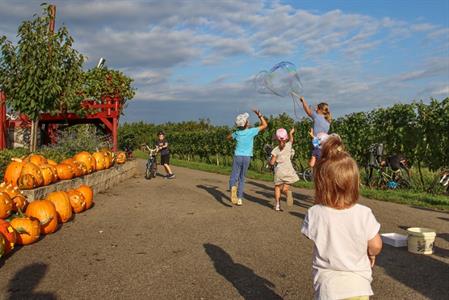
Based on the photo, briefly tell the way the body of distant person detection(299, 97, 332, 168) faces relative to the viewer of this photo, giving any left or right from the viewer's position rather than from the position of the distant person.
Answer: facing away from the viewer and to the left of the viewer

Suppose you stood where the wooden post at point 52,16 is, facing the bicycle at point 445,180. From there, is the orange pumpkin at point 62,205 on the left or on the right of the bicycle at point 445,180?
right

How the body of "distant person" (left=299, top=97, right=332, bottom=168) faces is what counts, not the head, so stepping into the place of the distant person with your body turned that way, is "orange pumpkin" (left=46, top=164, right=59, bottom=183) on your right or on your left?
on your left

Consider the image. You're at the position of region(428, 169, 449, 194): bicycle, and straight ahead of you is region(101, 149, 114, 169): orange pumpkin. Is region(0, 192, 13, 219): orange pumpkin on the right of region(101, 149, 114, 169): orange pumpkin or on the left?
left

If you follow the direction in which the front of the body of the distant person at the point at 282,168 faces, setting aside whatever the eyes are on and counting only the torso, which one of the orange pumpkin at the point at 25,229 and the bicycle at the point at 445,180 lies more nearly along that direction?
the bicycle

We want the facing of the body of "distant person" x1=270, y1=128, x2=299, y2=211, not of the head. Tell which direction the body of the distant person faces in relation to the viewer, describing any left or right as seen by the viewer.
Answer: facing away from the viewer
